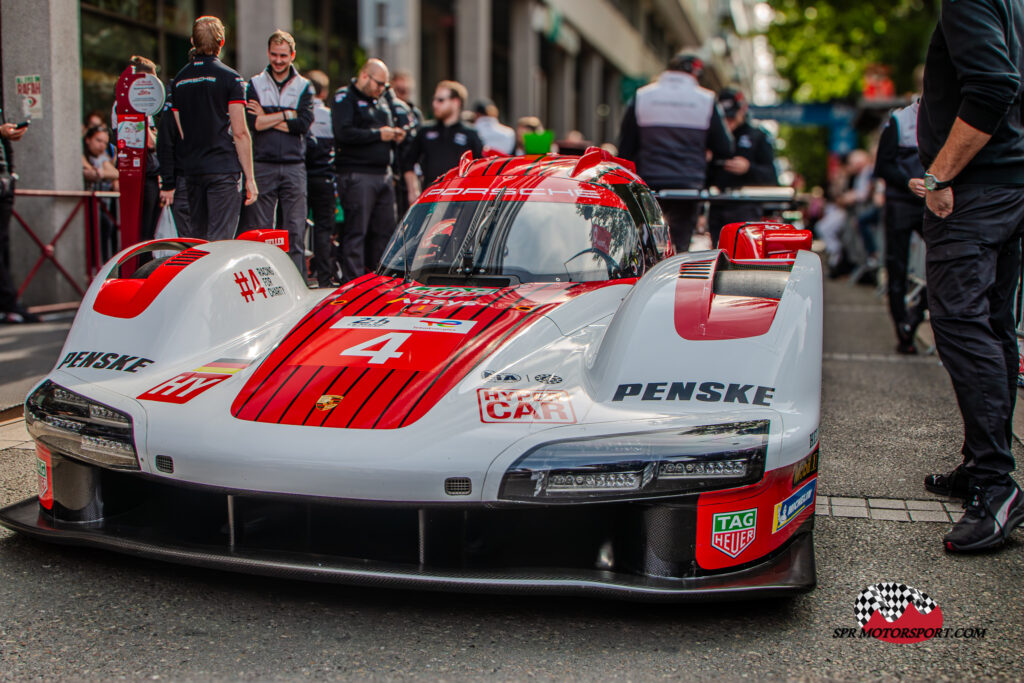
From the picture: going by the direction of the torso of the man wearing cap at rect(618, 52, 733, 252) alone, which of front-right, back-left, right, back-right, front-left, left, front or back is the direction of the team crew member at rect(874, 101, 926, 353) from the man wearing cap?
right

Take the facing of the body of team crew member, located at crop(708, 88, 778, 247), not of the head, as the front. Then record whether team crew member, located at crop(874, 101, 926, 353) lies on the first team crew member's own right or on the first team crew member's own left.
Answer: on the first team crew member's own left

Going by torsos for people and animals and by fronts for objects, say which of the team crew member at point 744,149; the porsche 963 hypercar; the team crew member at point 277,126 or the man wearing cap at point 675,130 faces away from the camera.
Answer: the man wearing cap

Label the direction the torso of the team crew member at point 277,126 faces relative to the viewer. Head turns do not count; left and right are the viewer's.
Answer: facing the viewer

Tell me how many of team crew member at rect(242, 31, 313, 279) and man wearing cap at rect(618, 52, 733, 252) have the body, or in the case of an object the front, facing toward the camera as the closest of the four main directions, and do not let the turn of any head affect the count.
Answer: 1

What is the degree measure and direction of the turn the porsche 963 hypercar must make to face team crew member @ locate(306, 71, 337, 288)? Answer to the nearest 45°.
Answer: approximately 135° to its right

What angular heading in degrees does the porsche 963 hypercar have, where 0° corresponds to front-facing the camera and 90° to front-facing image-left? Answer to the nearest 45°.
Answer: approximately 45°

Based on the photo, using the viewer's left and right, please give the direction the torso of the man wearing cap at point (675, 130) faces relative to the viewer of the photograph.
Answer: facing away from the viewer

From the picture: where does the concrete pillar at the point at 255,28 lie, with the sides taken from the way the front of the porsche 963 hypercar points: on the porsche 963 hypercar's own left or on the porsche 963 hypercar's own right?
on the porsche 963 hypercar's own right

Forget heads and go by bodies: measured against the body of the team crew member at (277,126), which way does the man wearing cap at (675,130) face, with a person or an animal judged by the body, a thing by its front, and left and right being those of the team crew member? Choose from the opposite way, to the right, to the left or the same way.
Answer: the opposite way
